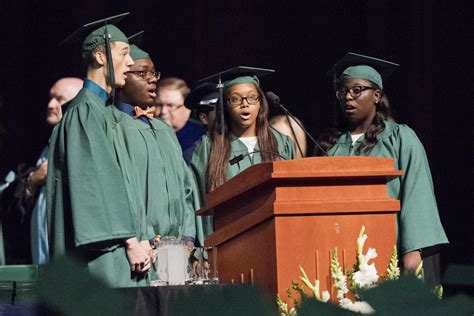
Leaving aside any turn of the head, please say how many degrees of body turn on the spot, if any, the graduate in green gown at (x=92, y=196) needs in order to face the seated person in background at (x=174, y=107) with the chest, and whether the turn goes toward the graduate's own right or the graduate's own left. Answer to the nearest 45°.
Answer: approximately 90° to the graduate's own left

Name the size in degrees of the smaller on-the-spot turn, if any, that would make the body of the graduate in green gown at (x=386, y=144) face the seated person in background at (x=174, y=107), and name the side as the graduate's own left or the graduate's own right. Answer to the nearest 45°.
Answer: approximately 90° to the graduate's own right

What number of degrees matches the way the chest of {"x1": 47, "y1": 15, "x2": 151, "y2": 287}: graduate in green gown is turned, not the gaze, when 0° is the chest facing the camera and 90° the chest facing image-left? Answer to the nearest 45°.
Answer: approximately 270°

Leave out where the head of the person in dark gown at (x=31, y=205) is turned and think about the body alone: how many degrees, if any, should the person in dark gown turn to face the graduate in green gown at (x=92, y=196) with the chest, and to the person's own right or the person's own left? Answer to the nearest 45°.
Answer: approximately 45° to the person's own left

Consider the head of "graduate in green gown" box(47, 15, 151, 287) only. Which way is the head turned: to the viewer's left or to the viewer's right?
to the viewer's right

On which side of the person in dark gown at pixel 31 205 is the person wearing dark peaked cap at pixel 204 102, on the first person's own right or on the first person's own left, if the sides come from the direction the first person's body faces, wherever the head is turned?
on the first person's own left

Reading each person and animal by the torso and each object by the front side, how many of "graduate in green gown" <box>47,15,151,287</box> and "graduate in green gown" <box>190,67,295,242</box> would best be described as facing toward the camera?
1
